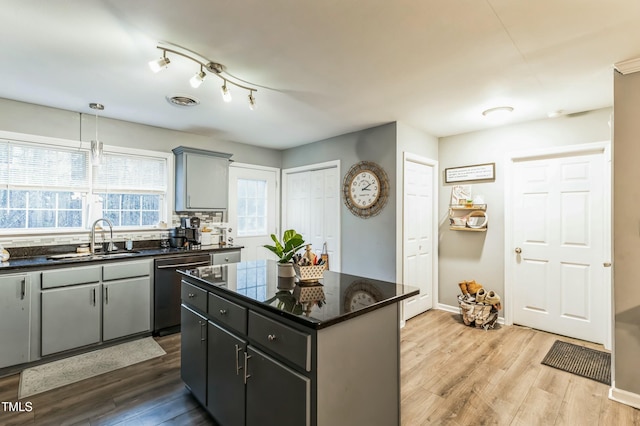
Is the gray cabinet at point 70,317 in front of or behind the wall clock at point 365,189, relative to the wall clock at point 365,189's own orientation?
in front

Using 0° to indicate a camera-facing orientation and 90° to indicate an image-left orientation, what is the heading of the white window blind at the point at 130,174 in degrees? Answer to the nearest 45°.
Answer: approximately 0°

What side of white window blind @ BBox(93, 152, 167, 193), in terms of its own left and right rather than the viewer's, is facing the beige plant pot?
front

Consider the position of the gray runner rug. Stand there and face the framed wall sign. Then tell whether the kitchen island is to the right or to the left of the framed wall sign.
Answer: right

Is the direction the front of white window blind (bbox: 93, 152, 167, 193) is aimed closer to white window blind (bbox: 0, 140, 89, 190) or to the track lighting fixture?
the track lighting fixture

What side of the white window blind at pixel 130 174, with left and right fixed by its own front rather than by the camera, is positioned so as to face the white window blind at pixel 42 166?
right

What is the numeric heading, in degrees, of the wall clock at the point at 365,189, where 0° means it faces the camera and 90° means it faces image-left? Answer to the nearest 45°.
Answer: approximately 45°

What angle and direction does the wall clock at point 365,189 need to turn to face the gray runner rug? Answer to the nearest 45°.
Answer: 0° — it already faces it

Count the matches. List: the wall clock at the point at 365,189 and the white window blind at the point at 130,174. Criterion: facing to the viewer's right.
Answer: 0

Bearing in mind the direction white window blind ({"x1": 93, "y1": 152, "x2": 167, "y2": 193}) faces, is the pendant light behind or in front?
in front

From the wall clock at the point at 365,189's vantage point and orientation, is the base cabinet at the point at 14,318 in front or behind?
in front
